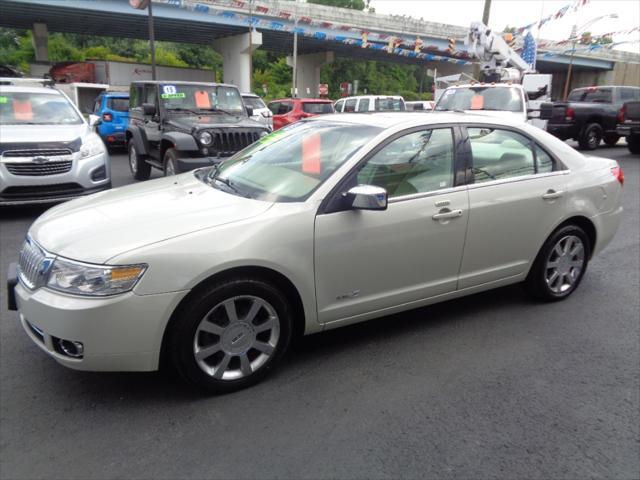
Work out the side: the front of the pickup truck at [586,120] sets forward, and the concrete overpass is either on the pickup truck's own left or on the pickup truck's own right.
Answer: on the pickup truck's own left

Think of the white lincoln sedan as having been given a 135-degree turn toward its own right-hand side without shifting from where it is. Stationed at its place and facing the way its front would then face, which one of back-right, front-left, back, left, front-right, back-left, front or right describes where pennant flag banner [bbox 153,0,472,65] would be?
front

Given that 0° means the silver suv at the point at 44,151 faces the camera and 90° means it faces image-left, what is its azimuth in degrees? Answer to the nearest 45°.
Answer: approximately 0°

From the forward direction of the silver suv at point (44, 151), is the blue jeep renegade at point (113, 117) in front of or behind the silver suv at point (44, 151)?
behind

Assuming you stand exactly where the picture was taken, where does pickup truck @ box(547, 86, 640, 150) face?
facing away from the viewer and to the right of the viewer

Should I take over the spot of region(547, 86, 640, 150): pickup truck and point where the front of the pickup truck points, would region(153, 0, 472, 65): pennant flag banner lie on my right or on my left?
on my left

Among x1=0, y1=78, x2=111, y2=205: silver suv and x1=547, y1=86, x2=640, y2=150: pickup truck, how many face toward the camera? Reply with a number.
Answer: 1

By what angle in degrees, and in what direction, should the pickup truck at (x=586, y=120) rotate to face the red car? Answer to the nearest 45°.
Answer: approximately 135° to its left

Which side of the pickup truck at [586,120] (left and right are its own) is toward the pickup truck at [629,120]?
right

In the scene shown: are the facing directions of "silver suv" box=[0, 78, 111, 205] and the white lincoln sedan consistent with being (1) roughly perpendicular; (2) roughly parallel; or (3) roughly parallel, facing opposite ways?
roughly perpendicular

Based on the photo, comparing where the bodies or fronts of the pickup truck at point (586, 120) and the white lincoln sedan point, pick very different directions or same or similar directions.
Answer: very different directions

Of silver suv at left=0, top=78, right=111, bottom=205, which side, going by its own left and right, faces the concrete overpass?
back

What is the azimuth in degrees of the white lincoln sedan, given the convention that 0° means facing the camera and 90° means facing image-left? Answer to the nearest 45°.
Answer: approximately 45°

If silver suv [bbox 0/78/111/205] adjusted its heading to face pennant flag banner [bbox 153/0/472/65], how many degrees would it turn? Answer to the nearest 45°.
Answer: approximately 135° to its left

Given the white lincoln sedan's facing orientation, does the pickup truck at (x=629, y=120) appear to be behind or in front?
behind
